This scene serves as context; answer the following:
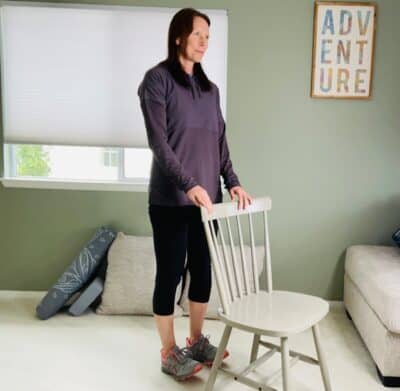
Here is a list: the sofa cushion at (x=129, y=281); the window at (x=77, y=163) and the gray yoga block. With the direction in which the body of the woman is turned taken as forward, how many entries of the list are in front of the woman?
0

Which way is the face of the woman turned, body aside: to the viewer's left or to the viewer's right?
to the viewer's right

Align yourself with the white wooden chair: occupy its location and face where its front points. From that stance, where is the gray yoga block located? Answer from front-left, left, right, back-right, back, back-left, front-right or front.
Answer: back

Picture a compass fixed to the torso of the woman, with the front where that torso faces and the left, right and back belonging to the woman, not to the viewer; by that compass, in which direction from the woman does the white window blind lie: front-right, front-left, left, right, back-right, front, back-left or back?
back

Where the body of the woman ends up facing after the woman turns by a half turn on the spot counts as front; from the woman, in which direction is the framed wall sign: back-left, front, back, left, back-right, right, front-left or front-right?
right

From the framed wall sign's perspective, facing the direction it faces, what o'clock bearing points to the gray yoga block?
The gray yoga block is roughly at 2 o'clock from the framed wall sign.

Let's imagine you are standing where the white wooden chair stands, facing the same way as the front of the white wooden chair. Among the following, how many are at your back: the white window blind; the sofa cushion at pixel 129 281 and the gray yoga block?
3

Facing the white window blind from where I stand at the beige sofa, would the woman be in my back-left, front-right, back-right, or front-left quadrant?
front-left

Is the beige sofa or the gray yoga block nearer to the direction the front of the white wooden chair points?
the beige sofa

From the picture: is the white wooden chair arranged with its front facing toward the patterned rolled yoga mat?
no

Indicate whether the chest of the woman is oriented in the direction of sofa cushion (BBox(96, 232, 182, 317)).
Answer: no

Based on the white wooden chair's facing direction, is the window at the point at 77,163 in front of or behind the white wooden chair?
behind

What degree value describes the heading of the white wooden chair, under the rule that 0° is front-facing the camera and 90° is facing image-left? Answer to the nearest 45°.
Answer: approximately 315°

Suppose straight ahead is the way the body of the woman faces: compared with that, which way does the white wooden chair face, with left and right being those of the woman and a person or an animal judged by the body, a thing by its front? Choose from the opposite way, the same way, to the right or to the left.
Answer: the same way

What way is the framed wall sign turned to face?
toward the camera

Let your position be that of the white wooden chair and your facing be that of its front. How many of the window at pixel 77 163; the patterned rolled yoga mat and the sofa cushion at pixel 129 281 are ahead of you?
0

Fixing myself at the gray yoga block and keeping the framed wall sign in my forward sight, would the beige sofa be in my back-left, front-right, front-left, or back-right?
front-right
